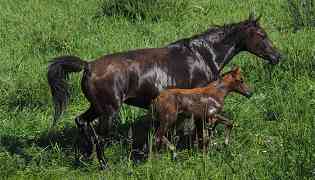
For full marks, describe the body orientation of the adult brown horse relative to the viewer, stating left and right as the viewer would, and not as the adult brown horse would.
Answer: facing to the right of the viewer

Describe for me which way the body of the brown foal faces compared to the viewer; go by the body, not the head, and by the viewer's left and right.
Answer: facing to the right of the viewer
